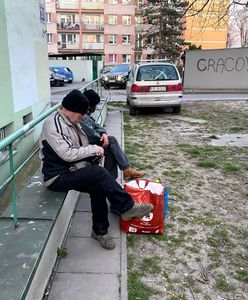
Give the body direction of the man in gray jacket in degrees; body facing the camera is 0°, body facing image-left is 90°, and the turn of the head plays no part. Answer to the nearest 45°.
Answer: approximately 270°

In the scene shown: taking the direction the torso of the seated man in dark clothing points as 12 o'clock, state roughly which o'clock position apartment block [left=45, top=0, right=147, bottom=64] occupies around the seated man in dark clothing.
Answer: The apartment block is roughly at 9 o'clock from the seated man in dark clothing.

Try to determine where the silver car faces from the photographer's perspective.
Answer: facing away from the viewer

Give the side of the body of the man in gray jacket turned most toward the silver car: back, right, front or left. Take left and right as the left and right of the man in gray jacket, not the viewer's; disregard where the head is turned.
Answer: left

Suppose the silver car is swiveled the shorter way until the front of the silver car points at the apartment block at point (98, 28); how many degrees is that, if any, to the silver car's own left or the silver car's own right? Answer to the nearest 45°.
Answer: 0° — it already faces it

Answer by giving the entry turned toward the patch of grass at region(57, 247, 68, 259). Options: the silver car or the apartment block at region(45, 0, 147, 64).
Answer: the apartment block

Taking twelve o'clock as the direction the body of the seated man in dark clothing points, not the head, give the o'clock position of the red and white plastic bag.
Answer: The red and white plastic bag is roughly at 2 o'clock from the seated man in dark clothing.

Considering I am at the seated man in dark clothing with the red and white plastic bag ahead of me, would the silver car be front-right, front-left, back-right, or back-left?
back-left

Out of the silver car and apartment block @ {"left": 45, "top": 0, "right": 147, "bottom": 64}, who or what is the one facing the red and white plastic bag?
the apartment block

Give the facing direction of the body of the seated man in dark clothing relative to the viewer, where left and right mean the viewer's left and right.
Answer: facing to the right of the viewer

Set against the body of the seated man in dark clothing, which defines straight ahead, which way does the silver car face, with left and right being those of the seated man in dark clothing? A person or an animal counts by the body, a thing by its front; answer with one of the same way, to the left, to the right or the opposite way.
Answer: to the left

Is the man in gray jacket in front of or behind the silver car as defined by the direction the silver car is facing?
behind

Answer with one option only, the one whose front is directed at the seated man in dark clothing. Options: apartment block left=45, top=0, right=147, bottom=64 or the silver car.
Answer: the apartment block

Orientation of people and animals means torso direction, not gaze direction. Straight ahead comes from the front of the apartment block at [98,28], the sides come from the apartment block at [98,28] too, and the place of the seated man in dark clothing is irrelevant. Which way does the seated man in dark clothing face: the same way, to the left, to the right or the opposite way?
to the left
